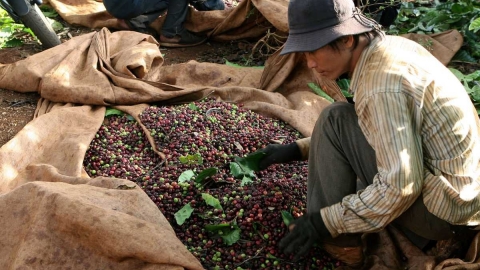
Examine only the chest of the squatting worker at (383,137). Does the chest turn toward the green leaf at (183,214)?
yes

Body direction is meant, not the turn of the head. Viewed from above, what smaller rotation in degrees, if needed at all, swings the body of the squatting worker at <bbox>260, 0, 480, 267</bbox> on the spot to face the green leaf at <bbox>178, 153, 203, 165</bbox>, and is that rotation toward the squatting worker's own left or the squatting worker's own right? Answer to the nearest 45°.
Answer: approximately 45° to the squatting worker's own right

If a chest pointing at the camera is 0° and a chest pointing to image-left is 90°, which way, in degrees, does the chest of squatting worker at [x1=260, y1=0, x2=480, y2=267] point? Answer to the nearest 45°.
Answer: approximately 90°
